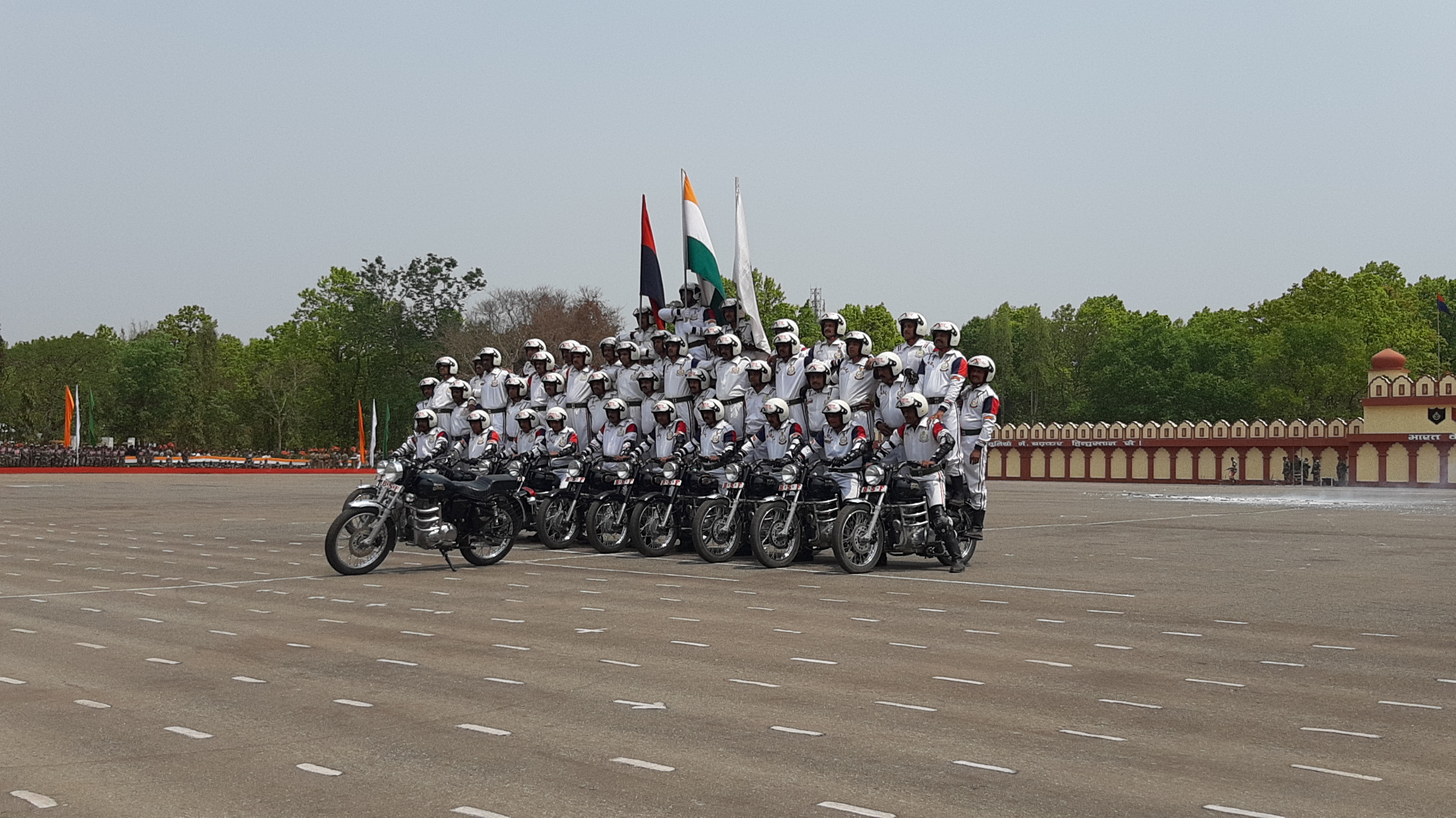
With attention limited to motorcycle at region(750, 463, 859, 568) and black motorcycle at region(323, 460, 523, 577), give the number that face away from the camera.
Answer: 0

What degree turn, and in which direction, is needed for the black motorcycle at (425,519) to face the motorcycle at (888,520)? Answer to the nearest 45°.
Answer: approximately 135° to its left

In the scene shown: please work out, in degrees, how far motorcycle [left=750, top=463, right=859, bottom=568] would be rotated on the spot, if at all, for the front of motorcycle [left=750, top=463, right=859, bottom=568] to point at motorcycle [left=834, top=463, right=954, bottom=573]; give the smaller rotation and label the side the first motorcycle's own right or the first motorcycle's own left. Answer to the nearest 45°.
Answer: approximately 135° to the first motorcycle's own left

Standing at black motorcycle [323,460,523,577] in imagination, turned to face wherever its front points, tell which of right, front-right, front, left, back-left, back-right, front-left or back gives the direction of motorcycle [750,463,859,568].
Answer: back-left

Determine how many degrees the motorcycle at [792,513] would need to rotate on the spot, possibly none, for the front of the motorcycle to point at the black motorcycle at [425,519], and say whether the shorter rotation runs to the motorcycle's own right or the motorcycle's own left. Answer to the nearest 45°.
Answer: approximately 45° to the motorcycle's own right

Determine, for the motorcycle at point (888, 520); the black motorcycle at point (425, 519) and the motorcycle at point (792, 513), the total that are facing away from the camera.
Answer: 0

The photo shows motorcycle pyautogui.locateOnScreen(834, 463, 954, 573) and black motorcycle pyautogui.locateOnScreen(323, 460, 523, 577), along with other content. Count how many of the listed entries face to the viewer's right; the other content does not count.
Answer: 0

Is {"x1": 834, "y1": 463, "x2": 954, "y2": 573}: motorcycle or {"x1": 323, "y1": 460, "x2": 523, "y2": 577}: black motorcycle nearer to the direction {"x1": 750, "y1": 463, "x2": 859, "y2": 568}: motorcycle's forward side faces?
the black motorcycle

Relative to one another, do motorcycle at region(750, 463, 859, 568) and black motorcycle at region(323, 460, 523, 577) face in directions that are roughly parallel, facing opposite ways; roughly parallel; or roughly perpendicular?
roughly parallel

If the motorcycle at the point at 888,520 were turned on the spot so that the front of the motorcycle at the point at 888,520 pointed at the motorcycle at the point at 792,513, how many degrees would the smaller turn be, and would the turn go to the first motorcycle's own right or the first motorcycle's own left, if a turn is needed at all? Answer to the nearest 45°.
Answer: approximately 45° to the first motorcycle's own right

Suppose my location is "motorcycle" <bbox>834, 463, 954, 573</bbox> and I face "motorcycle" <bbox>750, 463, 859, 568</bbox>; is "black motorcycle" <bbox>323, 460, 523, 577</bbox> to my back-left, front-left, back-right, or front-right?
front-left

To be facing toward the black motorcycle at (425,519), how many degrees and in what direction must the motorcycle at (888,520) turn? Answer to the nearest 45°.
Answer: approximately 45° to its right

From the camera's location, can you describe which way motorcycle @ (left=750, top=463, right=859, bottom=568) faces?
facing the viewer and to the left of the viewer

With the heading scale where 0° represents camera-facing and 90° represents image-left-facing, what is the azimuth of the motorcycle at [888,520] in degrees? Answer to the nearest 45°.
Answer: approximately 45°

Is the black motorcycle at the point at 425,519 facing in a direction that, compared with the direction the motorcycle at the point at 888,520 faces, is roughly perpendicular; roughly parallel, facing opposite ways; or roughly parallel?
roughly parallel
